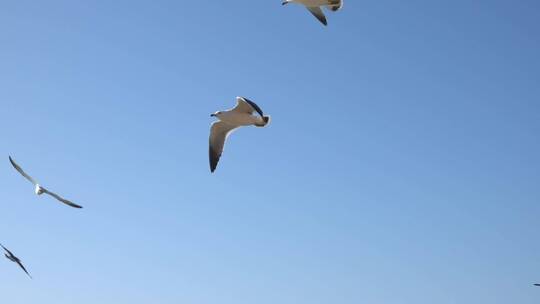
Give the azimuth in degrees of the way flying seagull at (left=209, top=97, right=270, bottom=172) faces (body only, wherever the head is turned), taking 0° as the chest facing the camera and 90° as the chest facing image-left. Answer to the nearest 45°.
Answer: approximately 90°
